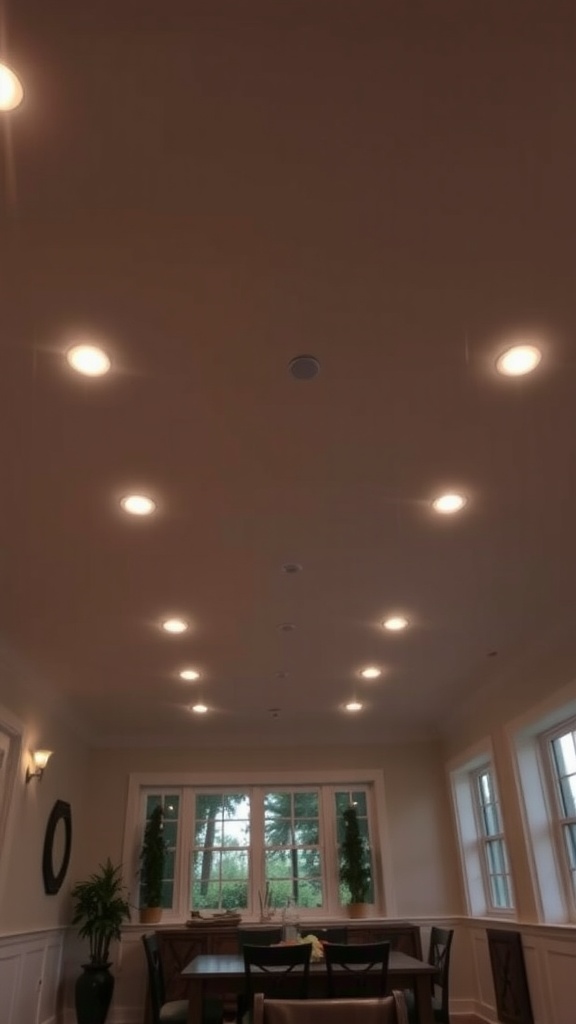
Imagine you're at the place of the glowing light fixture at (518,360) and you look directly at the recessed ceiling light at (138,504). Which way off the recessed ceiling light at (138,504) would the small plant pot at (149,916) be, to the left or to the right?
right

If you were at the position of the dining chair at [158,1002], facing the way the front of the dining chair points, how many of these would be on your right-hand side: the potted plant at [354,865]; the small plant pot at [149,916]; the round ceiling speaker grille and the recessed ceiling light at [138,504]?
2

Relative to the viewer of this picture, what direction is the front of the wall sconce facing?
facing to the right of the viewer

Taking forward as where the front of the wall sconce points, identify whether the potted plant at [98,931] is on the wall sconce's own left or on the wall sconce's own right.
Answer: on the wall sconce's own left

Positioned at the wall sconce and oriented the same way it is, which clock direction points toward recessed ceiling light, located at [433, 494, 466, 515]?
The recessed ceiling light is roughly at 2 o'clock from the wall sconce.

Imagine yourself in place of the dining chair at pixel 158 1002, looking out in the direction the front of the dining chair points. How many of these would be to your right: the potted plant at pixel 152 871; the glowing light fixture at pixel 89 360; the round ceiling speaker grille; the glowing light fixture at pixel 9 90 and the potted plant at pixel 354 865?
3

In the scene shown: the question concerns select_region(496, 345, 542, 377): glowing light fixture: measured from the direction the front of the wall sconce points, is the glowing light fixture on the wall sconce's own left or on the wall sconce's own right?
on the wall sconce's own right

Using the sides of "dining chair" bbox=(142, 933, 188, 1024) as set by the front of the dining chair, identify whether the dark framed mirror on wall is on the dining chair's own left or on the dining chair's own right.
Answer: on the dining chair's own left

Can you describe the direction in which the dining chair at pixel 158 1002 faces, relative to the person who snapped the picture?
facing to the right of the viewer

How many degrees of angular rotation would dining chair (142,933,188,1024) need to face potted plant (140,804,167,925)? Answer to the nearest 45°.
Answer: approximately 90° to its left
